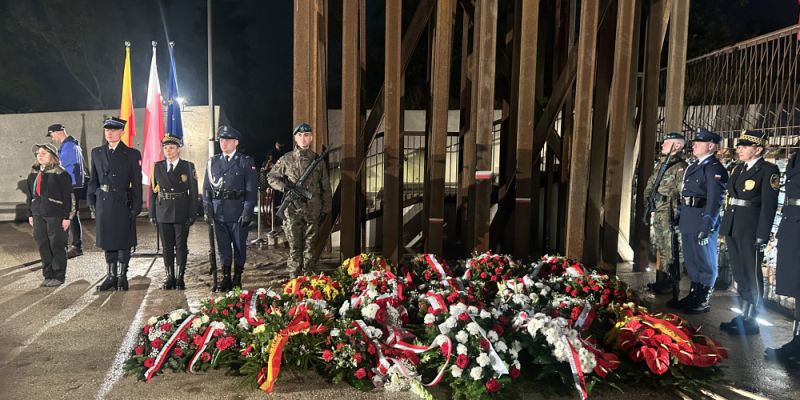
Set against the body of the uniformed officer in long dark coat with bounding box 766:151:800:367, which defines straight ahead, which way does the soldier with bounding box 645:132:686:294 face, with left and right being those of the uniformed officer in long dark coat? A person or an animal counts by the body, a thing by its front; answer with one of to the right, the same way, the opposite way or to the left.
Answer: the same way

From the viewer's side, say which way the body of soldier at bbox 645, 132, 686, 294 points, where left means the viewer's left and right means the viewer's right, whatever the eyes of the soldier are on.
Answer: facing to the left of the viewer

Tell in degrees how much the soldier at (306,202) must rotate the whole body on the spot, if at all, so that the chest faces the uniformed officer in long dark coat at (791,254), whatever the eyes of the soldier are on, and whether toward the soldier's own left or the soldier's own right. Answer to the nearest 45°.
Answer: approximately 45° to the soldier's own left

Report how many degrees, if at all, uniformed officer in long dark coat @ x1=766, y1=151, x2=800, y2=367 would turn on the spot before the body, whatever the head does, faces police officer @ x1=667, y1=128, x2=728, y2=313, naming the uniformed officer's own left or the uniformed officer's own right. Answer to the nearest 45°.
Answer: approximately 45° to the uniformed officer's own right

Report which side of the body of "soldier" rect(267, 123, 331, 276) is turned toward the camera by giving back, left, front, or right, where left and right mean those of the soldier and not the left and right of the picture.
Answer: front

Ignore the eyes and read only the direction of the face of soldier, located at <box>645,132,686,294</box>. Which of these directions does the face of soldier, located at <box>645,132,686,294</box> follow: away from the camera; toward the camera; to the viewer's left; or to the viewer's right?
to the viewer's left

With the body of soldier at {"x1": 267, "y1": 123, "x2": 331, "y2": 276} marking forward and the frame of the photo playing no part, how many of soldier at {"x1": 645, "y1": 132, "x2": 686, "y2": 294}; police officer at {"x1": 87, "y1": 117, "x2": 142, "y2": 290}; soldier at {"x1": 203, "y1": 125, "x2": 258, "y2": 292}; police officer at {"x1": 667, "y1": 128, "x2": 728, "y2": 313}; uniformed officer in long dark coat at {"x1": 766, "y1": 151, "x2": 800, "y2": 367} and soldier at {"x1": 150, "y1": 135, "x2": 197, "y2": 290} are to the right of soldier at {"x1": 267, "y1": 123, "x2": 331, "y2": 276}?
3

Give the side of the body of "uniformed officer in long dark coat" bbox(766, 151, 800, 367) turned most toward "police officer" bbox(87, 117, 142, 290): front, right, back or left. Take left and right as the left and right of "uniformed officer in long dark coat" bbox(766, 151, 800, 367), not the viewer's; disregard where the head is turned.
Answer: front

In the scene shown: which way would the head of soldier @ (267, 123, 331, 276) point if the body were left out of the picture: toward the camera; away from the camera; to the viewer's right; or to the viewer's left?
toward the camera

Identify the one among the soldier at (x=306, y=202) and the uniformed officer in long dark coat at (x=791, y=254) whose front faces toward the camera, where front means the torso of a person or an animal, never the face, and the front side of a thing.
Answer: the soldier

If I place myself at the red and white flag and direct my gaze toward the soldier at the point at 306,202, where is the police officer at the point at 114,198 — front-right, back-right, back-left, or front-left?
front-right

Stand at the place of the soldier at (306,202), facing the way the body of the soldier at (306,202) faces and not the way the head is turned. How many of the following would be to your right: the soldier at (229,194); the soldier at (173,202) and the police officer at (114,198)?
3

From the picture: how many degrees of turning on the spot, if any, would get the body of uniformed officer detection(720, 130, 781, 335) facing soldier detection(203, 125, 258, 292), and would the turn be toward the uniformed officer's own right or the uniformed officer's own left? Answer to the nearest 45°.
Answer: approximately 45° to the uniformed officer's own right
